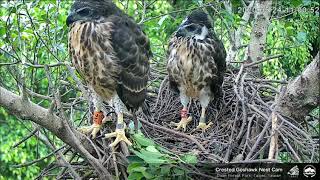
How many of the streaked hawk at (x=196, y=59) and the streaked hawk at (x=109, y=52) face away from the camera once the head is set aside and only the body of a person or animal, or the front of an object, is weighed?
0

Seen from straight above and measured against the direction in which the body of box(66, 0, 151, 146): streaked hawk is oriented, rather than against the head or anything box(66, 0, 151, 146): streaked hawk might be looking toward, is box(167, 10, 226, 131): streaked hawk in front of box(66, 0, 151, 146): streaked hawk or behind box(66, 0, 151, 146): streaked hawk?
behind

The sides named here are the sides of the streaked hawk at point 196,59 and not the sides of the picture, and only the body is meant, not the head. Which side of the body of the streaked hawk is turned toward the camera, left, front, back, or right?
front

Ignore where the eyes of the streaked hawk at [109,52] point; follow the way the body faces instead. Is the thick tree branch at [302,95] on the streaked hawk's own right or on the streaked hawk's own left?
on the streaked hawk's own left

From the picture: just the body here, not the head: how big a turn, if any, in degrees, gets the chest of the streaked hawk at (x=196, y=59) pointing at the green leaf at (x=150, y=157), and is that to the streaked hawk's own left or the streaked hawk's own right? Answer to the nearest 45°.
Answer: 0° — it already faces it

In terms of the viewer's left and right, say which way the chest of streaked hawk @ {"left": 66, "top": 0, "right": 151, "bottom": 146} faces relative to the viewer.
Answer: facing the viewer and to the left of the viewer

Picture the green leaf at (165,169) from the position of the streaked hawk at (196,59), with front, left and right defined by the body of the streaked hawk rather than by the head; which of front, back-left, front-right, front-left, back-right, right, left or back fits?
front

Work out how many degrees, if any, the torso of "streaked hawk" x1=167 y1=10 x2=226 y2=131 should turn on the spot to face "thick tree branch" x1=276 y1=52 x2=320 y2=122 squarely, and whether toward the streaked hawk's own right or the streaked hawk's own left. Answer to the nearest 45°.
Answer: approximately 45° to the streaked hawk's own left

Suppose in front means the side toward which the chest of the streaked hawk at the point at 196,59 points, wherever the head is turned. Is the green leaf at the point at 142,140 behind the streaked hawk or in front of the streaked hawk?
in front

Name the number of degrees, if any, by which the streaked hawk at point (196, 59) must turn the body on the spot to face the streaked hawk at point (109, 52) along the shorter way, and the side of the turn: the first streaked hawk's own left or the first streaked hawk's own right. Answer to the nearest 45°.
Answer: approximately 45° to the first streaked hawk's own right

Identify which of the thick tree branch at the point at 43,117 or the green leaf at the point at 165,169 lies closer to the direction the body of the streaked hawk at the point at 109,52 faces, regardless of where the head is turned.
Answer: the thick tree branch
